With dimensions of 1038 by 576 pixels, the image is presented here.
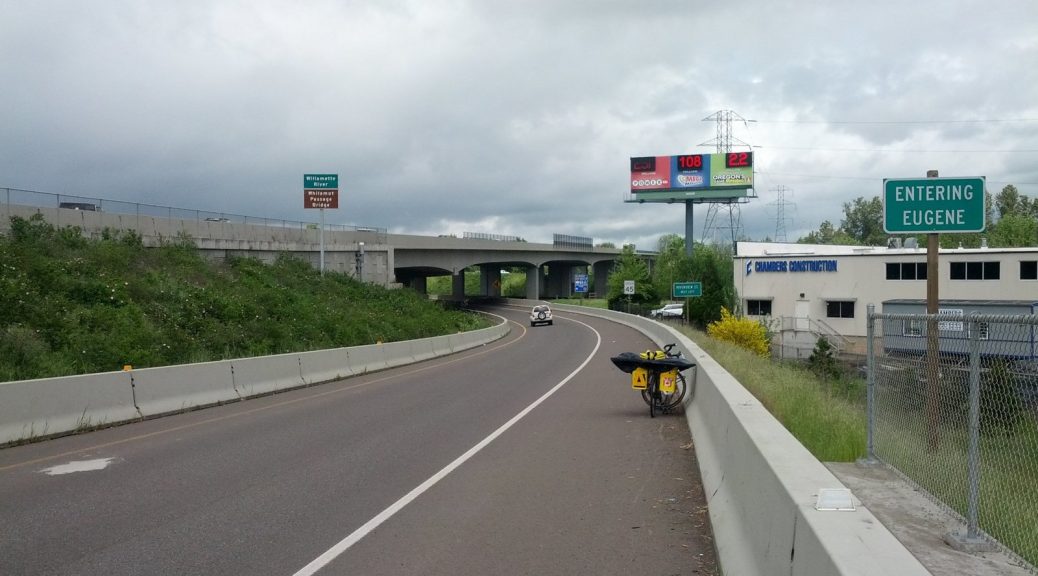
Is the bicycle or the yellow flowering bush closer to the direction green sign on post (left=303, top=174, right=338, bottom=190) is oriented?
the bicycle

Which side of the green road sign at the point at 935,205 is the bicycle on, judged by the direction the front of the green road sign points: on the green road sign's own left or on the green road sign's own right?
on the green road sign's own right

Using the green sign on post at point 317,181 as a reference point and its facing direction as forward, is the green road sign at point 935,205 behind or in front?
in front

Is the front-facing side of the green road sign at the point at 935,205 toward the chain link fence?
yes

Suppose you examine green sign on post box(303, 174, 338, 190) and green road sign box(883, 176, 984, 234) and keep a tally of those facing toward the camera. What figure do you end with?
2

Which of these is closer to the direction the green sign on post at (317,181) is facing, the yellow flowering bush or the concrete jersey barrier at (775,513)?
the concrete jersey barrier

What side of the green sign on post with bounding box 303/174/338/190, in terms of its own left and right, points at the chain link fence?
front

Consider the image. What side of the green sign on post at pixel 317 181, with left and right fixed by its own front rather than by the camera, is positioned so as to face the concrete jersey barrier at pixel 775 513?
front

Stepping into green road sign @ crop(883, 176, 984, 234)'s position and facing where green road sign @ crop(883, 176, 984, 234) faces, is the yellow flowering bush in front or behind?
behind

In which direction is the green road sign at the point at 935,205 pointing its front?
toward the camera

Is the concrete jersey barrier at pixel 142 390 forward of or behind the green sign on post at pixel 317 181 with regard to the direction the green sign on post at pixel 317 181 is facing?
forward

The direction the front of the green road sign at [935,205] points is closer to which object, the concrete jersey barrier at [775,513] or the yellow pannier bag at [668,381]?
the concrete jersey barrier

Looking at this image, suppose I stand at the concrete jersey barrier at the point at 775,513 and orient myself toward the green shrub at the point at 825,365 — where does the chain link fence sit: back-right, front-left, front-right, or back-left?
front-right

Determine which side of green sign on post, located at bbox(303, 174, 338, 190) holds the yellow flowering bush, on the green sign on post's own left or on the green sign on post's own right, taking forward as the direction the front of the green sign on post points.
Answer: on the green sign on post's own left

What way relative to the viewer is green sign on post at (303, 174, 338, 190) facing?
toward the camera
